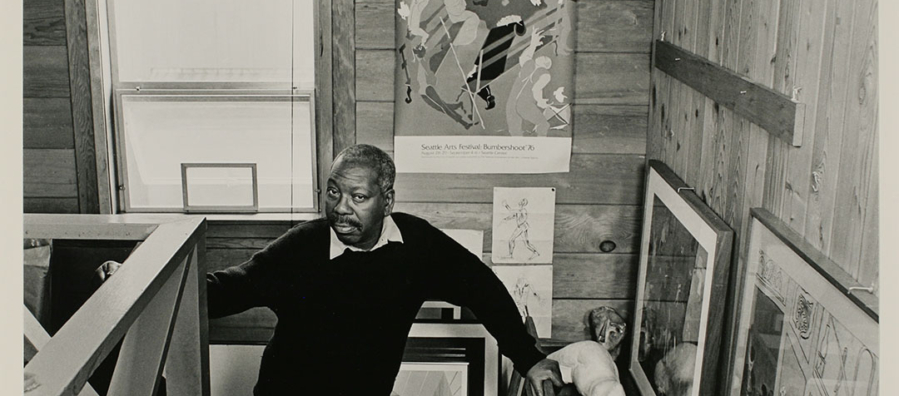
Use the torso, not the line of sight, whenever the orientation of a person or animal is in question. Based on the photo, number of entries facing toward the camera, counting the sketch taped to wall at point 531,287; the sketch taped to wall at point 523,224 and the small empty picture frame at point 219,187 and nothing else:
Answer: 3

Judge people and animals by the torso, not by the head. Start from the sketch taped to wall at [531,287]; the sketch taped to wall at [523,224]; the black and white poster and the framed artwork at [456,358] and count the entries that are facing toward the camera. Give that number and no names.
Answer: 4

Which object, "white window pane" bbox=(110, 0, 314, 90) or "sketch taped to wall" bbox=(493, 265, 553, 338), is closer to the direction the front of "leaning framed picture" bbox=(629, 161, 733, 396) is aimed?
the white window pane

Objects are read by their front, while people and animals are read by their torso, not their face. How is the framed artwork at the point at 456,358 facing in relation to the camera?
toward the camera

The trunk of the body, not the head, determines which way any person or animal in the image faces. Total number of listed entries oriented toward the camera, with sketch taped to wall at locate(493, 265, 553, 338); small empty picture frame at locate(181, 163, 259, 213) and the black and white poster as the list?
3

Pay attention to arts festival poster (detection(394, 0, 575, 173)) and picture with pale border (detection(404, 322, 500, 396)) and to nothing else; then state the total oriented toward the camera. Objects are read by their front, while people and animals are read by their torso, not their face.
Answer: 2

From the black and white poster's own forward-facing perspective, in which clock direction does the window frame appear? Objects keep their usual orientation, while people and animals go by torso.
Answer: The window frame is roughly at 3 o'clock from the black and white poster.

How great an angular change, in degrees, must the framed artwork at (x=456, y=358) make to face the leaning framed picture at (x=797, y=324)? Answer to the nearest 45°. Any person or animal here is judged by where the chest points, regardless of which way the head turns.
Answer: approximately 45° to its left

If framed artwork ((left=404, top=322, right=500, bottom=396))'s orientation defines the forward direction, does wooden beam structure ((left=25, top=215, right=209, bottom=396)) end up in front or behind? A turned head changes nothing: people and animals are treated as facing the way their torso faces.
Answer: in front

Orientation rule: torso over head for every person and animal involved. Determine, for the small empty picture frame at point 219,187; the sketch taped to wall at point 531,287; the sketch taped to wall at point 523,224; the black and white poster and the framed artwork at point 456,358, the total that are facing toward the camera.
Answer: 5

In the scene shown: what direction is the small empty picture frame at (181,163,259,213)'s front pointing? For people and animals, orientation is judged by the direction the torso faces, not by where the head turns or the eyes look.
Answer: toward the camera

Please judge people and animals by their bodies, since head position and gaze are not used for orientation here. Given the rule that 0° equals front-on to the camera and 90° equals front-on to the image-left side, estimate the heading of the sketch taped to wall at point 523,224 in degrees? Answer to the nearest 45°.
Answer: approximately 0°

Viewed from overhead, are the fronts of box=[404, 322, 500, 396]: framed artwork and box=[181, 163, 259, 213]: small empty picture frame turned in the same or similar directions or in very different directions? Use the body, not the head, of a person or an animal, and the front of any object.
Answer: same or similar directions
